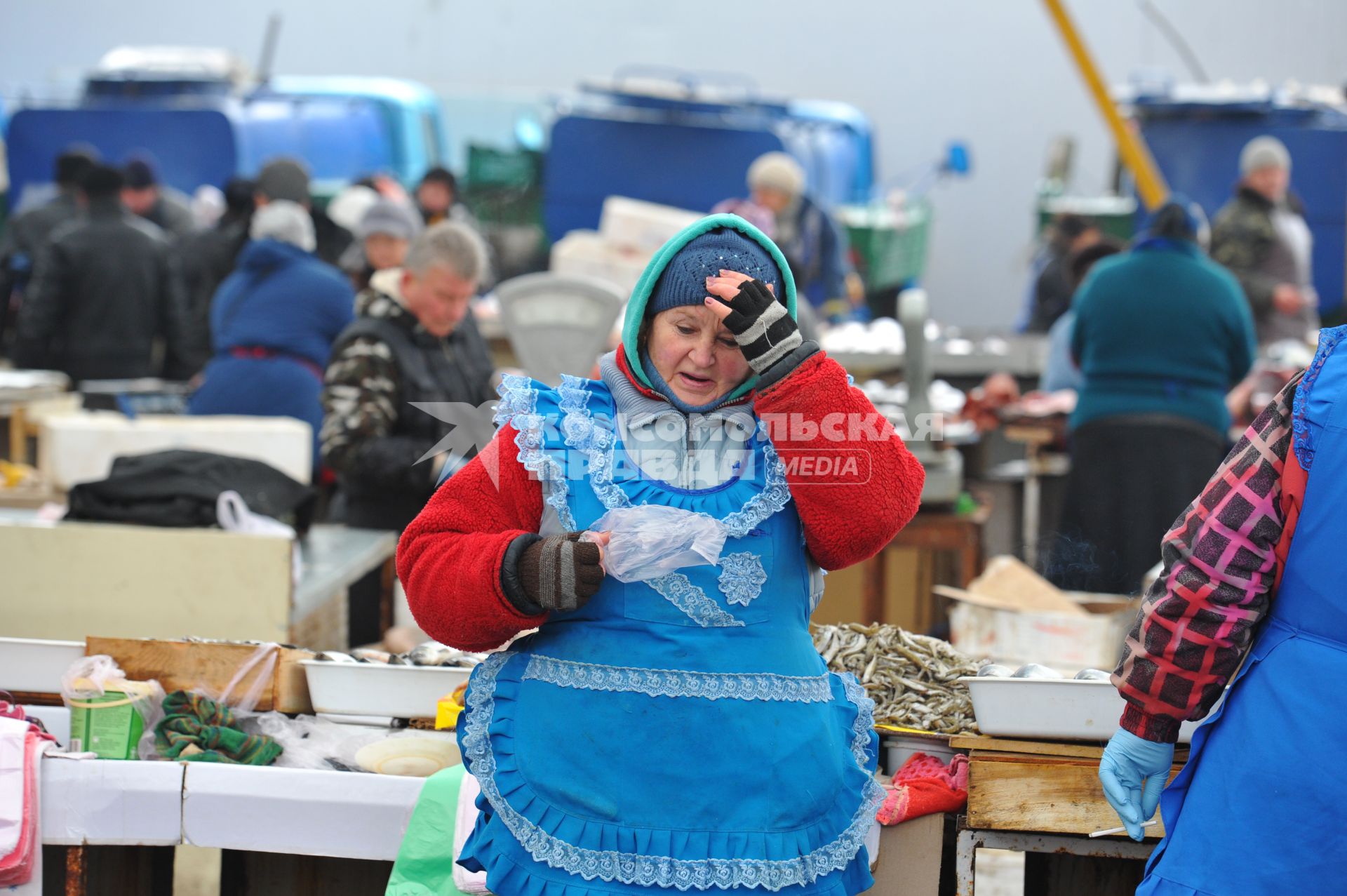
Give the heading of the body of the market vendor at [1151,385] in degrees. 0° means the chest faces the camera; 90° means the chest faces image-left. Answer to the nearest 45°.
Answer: approximately 180°

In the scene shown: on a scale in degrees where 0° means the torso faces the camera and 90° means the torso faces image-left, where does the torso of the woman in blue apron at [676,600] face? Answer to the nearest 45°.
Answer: approximately 0°

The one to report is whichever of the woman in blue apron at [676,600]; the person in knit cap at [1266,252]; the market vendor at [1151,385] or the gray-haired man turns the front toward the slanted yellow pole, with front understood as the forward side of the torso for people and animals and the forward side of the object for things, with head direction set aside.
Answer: the market vendor

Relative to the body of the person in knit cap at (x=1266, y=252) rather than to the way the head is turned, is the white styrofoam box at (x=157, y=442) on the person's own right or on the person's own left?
on the person's own right

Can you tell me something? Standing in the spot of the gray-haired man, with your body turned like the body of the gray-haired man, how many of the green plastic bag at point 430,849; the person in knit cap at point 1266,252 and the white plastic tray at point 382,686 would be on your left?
1

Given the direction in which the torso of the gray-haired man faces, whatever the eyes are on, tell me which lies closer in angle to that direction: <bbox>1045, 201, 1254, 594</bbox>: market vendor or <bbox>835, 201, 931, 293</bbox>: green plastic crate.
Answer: the market vendor

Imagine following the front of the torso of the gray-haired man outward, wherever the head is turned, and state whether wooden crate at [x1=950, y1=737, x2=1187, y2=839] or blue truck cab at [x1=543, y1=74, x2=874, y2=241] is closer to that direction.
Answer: the wooden crate

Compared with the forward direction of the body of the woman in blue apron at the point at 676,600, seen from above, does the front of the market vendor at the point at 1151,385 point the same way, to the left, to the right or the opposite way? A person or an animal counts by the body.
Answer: the opposite way

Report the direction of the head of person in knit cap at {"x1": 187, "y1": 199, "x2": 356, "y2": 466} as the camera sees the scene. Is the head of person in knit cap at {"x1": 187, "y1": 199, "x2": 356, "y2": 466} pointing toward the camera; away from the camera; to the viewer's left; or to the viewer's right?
away from the camera

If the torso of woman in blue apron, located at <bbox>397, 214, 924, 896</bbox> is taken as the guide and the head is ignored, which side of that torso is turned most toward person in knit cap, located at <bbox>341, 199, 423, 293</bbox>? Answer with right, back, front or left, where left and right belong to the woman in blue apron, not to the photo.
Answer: back

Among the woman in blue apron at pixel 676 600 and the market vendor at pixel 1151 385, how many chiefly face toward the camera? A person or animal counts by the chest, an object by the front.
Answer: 1

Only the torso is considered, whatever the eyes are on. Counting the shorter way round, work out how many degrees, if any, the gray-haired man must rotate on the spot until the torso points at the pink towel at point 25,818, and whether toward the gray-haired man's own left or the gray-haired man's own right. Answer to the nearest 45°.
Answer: approximately 45° to the gray-haired man's own right

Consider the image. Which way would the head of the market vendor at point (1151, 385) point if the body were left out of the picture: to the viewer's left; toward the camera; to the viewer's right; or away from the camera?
away from the camera
